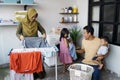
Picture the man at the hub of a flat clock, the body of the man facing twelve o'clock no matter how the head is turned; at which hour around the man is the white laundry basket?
The white laundry basket is roughly at 11 o'clock from the man.

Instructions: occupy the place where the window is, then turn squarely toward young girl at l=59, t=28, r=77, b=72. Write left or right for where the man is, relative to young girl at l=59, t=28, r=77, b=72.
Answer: left

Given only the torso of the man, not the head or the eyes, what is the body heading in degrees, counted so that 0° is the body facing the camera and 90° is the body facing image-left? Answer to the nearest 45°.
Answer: approximately 45°

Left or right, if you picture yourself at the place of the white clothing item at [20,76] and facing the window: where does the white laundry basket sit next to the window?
right

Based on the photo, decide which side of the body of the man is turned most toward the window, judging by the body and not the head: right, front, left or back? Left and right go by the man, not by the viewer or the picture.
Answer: back

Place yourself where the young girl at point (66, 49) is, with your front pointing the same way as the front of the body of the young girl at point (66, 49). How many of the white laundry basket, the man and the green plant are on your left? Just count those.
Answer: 1
